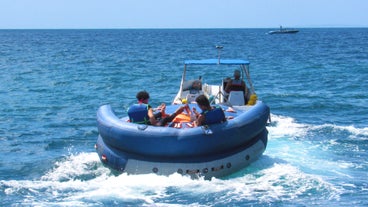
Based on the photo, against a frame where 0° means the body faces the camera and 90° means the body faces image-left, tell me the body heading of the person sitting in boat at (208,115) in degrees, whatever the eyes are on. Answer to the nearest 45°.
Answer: approximately 135°
